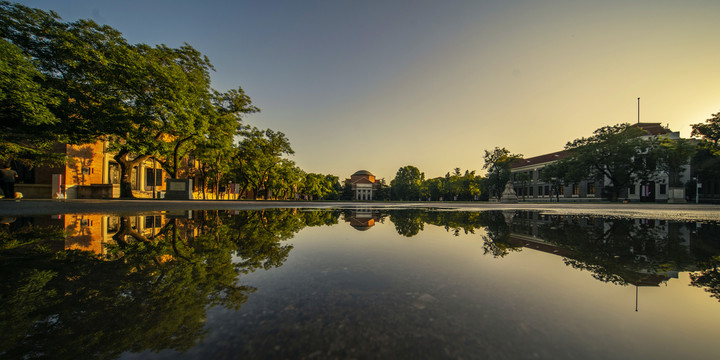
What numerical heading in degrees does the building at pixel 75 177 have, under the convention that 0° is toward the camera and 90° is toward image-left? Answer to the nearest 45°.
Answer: approximately 315°

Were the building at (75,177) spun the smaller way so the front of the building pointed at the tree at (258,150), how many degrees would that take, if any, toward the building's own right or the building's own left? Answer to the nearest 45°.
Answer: approximately 45° to the building's own left

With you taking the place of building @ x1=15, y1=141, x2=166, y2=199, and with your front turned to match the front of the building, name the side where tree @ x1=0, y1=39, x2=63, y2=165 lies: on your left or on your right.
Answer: on your right

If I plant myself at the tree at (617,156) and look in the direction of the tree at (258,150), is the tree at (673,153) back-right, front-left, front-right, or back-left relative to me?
back-left
